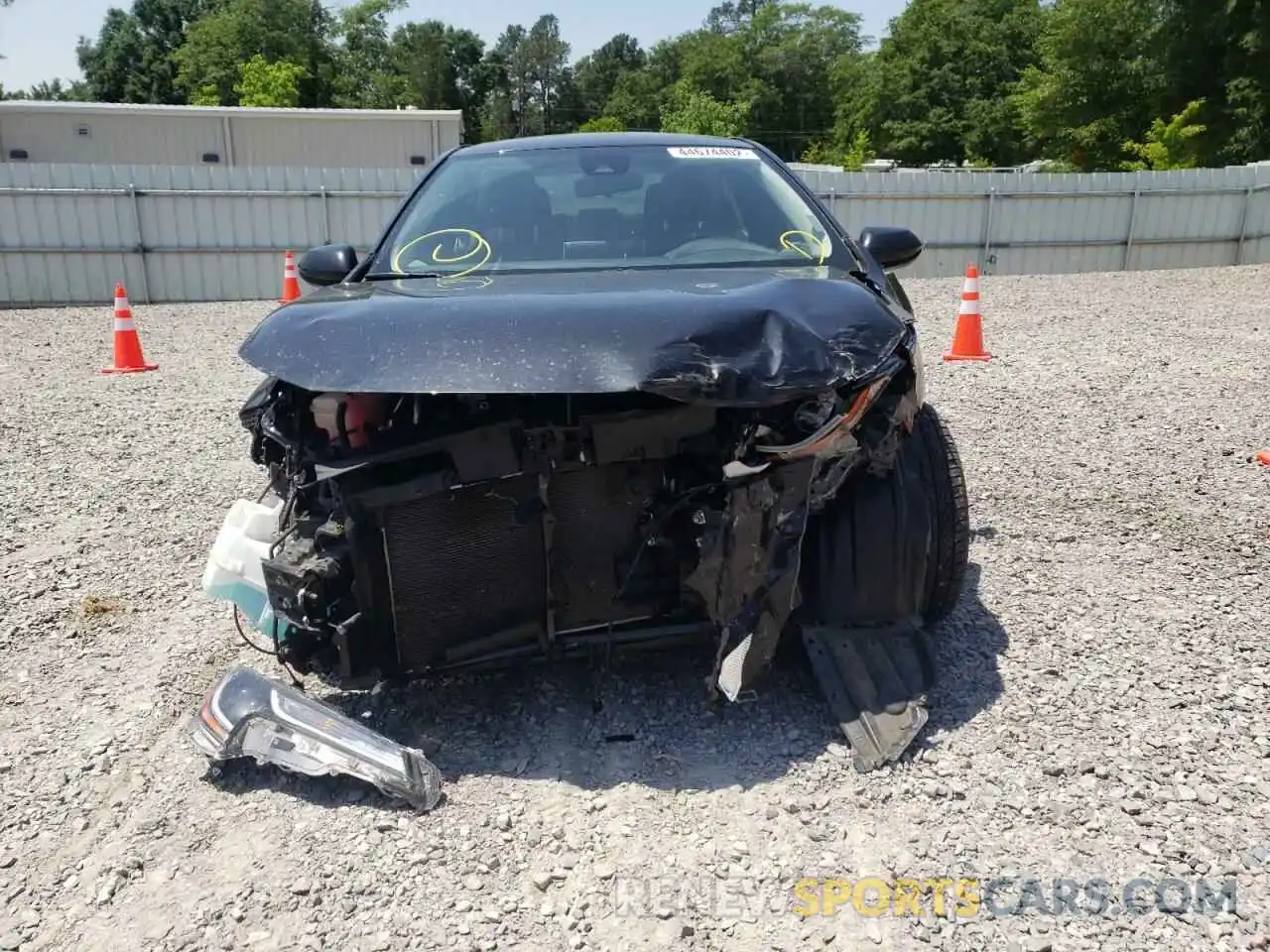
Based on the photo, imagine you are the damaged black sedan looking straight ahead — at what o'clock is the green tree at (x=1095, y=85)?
The green tree is roughly at 7 o'clock from the damaged black sedan.

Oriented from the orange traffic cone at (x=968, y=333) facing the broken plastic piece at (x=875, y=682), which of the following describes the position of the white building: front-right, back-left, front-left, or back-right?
back-right

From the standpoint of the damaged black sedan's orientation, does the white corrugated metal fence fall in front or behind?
behind

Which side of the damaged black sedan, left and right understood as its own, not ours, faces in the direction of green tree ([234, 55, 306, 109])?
back

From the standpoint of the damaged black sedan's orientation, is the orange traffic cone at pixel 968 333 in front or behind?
behind

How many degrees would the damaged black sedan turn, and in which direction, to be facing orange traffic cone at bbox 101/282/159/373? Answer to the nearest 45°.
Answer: approximately 135° to its right

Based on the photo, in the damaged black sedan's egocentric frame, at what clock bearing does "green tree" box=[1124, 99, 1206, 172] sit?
The green tree is roughly at 7 o'clock from the damaged black sedan.

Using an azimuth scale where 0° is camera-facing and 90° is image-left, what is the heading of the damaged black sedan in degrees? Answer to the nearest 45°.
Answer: approximately 0°

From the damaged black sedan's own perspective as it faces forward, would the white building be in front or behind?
behind

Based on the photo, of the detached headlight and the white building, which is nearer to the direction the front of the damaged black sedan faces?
the detached headlight
